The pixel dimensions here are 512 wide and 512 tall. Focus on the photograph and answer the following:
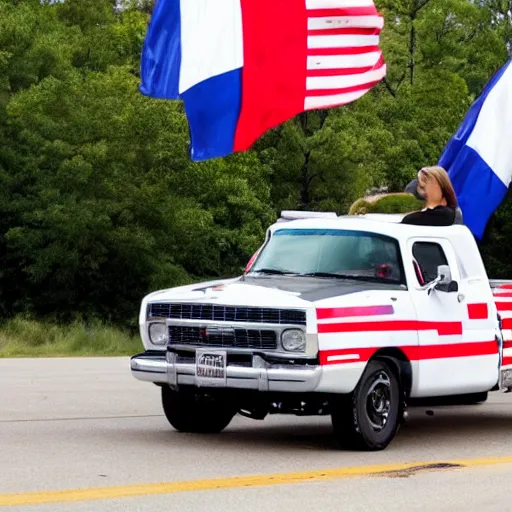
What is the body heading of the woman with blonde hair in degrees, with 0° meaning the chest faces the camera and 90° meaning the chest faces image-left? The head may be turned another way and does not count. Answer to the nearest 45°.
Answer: approximately 90°

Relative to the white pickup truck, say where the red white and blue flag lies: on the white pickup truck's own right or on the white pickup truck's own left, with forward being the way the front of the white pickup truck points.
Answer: on the white pickup truck's own right

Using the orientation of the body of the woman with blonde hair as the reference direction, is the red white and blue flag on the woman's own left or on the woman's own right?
on the woman's own right

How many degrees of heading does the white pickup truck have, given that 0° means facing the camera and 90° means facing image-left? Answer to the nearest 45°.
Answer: approximately 45°
